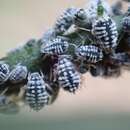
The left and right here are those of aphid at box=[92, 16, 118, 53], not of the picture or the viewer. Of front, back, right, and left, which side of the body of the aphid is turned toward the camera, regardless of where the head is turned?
front

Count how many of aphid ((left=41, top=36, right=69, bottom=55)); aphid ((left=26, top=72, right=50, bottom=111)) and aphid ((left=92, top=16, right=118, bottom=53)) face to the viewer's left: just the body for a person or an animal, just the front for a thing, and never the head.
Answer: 1

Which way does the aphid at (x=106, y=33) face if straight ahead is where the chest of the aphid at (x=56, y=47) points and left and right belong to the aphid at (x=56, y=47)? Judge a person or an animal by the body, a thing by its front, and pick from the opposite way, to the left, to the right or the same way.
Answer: to the left

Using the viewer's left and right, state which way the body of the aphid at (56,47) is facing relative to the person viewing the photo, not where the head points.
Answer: facing to the left of the viewer

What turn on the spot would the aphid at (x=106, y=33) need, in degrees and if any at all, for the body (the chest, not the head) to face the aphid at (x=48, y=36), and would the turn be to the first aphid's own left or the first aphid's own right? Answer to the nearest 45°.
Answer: approximately 90° to the first aphid's own right

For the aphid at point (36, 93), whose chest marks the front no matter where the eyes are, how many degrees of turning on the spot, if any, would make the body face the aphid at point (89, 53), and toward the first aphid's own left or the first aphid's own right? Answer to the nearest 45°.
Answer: approximately 90° to the first aphid's own right

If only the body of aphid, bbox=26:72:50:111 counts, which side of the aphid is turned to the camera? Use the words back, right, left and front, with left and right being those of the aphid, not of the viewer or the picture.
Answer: back

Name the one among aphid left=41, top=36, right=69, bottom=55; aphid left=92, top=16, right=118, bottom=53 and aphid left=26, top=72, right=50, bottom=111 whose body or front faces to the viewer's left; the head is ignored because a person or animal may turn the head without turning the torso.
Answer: aphid left=41, top=36, right=69, bottom=55

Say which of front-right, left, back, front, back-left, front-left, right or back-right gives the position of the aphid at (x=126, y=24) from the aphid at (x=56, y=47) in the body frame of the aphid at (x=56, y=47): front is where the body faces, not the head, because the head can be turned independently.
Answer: back
